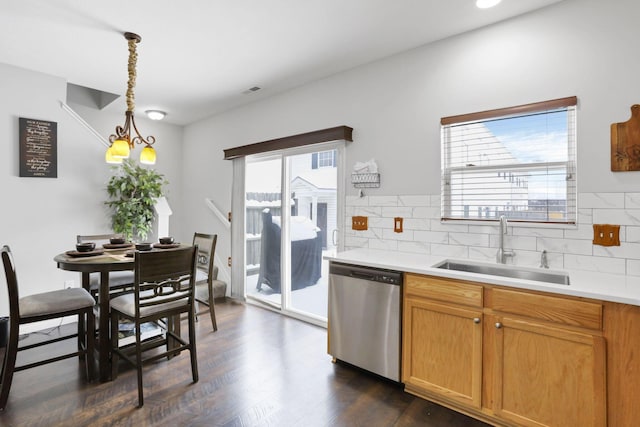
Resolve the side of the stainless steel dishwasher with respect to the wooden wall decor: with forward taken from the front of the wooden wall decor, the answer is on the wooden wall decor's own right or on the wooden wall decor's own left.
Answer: on the wooden wall decor's own right

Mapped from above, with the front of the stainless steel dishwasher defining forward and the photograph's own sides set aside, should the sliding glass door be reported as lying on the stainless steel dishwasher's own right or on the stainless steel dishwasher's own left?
on the stainless steel dishwasher's own right

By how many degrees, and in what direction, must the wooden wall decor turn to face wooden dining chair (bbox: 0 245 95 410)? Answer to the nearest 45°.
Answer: approximately 45° to its right

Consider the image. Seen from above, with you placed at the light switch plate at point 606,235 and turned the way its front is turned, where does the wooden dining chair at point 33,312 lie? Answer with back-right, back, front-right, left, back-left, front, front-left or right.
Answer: front-right

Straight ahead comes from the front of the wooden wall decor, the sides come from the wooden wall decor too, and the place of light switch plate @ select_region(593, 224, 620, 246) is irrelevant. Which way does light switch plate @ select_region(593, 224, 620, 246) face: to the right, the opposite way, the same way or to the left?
the same way

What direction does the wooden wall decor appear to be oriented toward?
toward the camera

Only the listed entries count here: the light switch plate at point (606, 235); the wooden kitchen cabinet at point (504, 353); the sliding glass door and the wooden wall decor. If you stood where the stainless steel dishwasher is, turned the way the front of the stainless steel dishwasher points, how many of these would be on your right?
1

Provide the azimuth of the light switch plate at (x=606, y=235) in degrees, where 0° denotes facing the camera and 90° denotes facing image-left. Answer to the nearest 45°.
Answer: approximately 0°

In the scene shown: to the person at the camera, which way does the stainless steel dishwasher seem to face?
facing the viewer and to the left of the viewer

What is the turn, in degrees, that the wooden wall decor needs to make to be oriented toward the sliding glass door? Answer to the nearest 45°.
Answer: approximately 90° to its right

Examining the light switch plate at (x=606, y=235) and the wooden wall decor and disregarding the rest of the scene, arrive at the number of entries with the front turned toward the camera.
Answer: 2

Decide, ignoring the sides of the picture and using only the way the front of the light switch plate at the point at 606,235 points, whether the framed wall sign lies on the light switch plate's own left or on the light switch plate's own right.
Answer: on the light switch plate's own right

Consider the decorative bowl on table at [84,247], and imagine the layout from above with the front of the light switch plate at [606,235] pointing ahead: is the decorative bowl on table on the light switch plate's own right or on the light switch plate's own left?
on the light switch plate's own right

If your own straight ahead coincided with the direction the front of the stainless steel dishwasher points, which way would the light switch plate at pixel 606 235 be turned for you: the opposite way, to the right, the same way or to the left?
the same way
